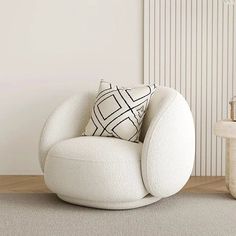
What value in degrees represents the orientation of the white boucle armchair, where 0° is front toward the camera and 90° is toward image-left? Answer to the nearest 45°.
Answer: approximately 45°
